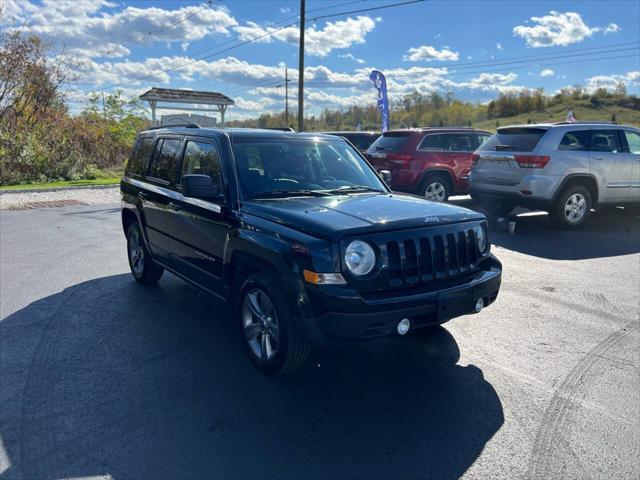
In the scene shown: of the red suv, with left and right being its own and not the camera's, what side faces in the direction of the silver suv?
right

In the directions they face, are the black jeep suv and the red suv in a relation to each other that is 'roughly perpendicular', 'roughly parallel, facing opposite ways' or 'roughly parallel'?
roughly perpendicular

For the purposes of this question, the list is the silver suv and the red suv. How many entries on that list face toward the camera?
0

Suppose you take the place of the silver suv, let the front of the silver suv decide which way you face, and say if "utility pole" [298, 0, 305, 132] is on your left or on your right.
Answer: on your left

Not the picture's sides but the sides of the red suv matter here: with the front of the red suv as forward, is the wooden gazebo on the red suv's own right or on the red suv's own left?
on the red suv's own left

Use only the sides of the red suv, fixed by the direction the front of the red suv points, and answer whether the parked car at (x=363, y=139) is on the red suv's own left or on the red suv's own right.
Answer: on the red suv's own left

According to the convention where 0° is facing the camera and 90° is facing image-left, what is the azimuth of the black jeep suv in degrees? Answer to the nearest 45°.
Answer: approximately 315°

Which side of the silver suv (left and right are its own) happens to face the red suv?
left

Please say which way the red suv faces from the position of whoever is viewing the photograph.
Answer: facing away from the viewer and to the right of the viewer

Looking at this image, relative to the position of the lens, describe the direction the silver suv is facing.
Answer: facing away from the viewer and to the right of the viewer

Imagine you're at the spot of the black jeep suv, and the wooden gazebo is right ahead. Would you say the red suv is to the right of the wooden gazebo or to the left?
right

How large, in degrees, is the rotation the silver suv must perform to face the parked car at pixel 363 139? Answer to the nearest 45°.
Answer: approximately 90° to its left
